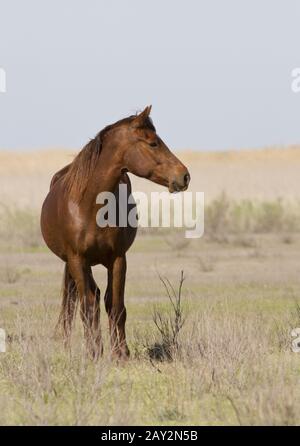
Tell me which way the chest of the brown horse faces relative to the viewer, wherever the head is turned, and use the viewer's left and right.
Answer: facing the viewer and to the right of the viewer
